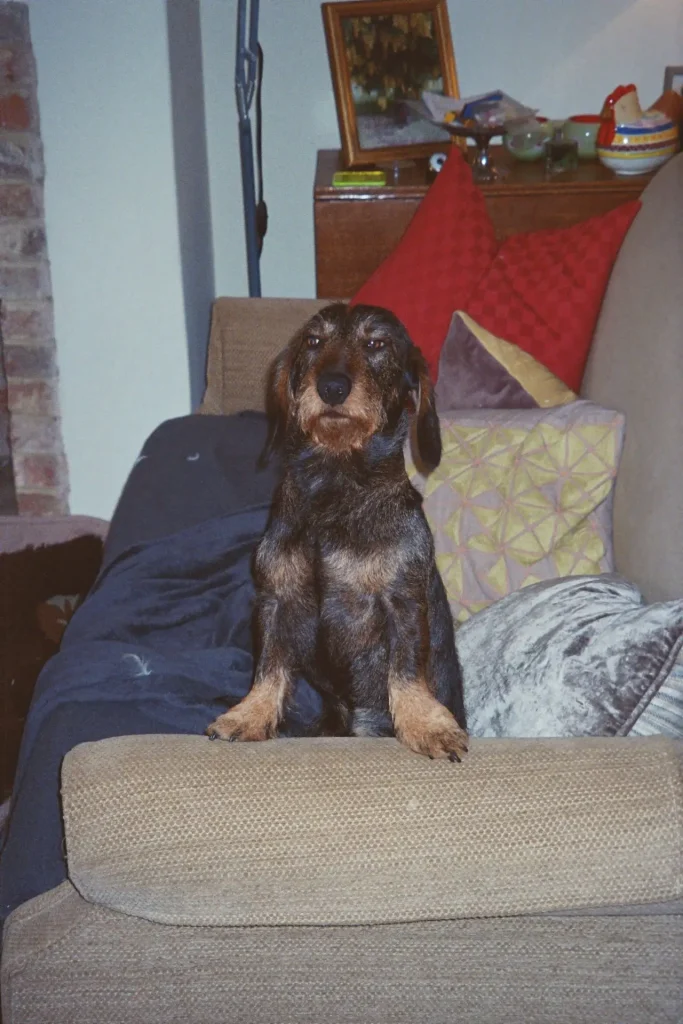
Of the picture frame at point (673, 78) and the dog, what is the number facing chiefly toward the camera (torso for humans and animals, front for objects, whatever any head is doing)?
2

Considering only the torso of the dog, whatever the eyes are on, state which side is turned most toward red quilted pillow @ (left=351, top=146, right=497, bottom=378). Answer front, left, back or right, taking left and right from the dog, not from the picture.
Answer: back

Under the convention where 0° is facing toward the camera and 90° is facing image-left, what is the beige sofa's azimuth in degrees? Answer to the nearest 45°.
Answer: approximately 90°

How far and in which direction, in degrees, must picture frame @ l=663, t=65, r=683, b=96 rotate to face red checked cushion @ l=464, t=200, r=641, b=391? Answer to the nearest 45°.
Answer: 0° — it already faces it

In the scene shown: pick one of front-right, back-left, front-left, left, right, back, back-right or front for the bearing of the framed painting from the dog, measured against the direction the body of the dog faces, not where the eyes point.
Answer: back

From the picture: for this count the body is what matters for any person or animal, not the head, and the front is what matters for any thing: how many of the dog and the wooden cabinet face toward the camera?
2

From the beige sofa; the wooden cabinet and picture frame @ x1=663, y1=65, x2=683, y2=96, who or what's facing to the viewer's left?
the beige sofa
